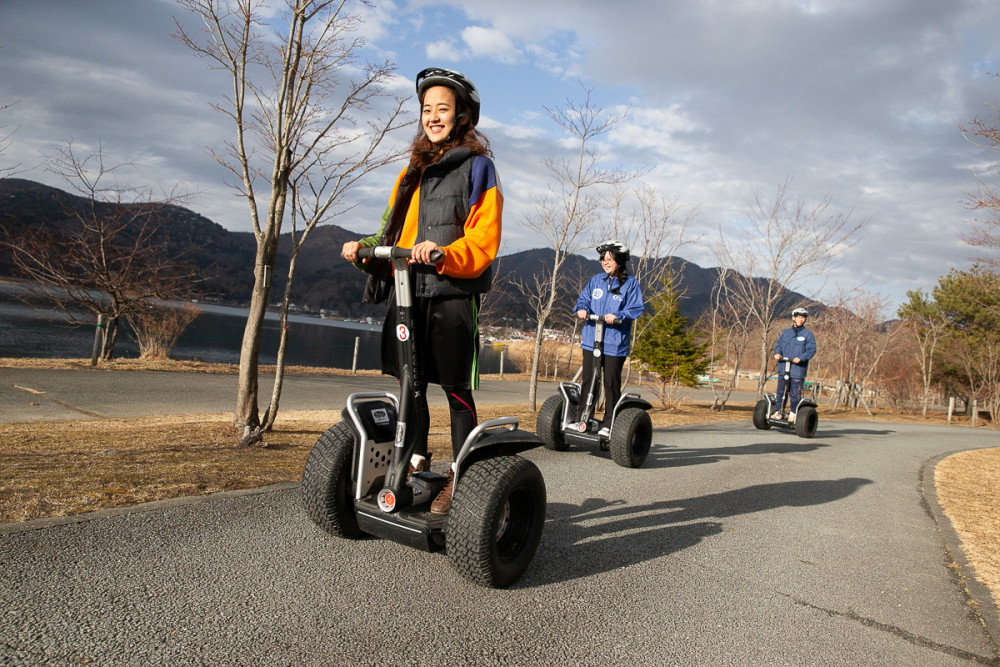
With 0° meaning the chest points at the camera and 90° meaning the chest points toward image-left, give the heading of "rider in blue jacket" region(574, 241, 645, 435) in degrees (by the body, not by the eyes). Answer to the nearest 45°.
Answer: approximately 45°

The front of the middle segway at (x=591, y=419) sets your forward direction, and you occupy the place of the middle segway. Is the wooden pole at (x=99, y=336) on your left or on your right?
on your right

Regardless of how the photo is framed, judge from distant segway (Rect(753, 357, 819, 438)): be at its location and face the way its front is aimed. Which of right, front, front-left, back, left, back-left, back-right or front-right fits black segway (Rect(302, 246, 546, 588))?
front-left

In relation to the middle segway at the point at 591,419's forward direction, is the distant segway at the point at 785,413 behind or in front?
behind

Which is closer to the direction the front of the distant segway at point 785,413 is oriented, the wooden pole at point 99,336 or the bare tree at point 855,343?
the wooden pole

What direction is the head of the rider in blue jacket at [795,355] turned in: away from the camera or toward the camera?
toward the camera

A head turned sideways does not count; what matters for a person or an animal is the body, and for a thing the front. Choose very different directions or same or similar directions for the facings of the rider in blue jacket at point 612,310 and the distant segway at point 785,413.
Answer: same or similar directions

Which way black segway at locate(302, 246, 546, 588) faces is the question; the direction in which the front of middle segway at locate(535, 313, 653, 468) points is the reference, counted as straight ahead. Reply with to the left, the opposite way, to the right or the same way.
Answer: the same way

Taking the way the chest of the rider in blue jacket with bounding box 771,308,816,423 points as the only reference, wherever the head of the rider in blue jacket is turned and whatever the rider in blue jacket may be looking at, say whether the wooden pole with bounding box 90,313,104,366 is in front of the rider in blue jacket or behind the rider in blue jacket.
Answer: in front

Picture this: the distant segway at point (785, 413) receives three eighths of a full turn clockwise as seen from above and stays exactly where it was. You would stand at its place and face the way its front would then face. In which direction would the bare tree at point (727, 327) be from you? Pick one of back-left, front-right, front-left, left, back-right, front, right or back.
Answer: front

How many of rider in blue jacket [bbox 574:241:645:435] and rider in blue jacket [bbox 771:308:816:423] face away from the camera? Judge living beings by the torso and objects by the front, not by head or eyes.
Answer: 0

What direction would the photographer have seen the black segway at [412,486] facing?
facing the viewer and to the left of the viewer

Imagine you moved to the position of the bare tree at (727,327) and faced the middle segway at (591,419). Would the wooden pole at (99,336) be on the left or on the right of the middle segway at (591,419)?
right
